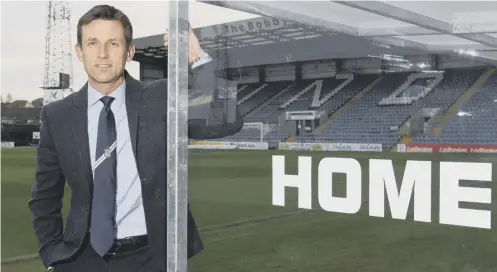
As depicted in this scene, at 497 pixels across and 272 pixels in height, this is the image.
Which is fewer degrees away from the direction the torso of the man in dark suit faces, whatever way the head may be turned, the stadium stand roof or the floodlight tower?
the stadium stand roof

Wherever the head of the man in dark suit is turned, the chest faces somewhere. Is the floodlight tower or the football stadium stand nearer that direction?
the football stadium stand

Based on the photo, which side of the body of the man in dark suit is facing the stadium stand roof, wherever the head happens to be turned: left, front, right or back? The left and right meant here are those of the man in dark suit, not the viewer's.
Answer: back

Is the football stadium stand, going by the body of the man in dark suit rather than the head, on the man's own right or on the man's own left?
on the man's own left

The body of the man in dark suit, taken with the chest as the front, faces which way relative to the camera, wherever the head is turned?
toward the camera

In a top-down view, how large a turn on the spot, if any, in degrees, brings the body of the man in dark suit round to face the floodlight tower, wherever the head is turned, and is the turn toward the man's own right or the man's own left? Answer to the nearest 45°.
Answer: approximately 135° to the man's own right
